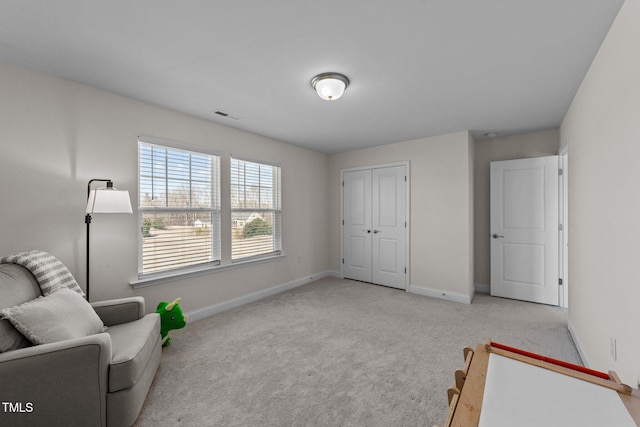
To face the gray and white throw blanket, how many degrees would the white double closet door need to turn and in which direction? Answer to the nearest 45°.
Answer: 0° — it already faces it

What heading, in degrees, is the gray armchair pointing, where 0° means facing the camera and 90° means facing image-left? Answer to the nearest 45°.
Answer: approximately 270°

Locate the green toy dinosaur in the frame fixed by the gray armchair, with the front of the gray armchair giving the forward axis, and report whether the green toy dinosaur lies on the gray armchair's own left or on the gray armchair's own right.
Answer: on the gray armchair's own left

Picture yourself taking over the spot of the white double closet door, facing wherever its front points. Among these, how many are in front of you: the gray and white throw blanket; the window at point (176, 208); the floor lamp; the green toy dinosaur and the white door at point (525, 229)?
4

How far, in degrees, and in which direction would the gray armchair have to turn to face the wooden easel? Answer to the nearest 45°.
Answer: approximately 45° to its right

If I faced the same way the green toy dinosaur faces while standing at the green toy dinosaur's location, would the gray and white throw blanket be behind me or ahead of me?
behind

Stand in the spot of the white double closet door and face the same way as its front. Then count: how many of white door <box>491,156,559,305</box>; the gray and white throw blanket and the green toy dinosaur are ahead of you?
2

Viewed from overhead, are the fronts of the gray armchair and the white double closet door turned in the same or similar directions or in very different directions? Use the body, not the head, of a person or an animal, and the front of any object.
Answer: very different directions
